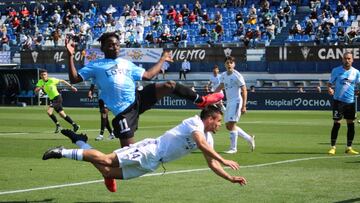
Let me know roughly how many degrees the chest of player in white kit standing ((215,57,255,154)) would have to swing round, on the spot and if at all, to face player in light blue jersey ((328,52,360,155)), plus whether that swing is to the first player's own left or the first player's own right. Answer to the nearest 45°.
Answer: approximately 135° to the first player's own left

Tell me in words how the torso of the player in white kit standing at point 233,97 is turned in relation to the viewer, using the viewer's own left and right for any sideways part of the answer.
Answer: facing the viewer and to the left of the viewer

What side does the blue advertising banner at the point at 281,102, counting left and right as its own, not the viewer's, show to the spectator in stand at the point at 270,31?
back

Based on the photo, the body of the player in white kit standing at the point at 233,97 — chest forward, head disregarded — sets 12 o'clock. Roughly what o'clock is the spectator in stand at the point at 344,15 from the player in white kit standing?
The spectator in stand is roughly at 5 o'clock from the player in white kit standing.

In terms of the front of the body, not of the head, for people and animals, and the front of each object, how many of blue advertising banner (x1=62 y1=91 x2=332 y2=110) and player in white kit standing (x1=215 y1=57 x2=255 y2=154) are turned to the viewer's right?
0

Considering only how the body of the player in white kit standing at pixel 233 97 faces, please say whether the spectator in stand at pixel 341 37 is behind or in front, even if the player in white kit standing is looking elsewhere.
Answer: behind

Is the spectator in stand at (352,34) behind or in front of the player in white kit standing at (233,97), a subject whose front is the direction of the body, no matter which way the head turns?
behind

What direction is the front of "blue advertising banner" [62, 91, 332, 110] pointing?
toward the camera

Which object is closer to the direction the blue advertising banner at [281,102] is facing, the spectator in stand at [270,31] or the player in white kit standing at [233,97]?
the player in white kit standing

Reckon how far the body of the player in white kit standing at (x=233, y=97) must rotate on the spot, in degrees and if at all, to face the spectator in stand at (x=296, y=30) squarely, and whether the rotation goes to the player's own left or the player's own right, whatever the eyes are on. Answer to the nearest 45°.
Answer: approximately 135° to the player's own right
